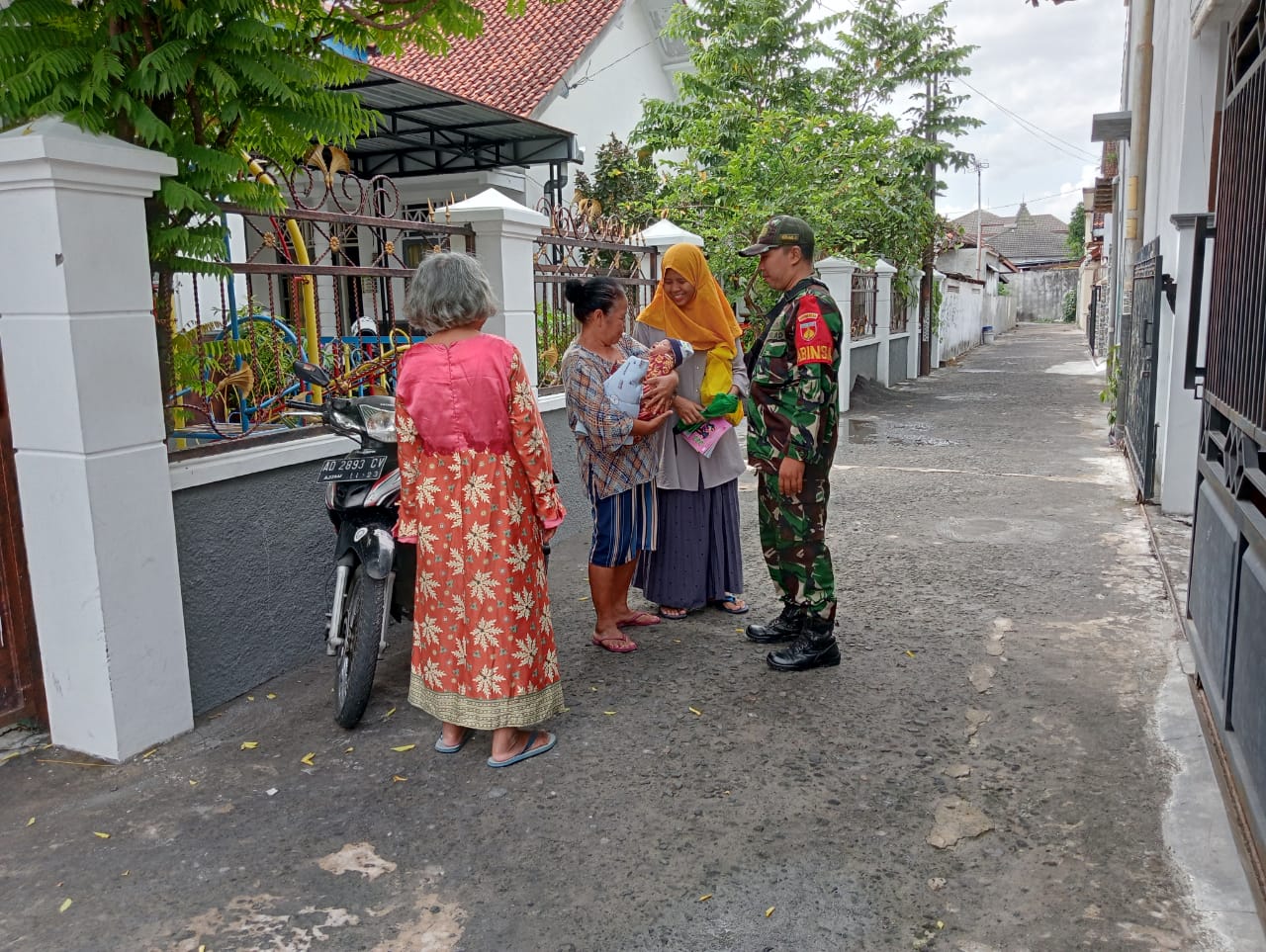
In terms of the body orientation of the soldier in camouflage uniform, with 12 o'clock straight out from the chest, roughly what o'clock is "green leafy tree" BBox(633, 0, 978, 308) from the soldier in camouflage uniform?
The green leafy tree is roughly at 3 o'clock from the soldier in camouflage uniform.

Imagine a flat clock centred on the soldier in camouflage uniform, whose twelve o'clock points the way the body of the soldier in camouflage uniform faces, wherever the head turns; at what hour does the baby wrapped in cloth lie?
The baby wrapped in cloth is roughly at 12 o'clock from the soldier in camouflage uniform.

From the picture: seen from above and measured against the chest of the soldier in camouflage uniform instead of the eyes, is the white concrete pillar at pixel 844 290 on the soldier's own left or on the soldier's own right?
on the soldier's own right

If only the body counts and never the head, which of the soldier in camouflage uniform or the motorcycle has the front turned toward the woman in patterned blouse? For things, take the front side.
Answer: the soldier in camouflage uniform

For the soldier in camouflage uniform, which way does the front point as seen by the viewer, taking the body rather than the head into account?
to the viewer's left

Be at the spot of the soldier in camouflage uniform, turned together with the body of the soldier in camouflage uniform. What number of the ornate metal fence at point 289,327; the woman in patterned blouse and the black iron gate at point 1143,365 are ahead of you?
2

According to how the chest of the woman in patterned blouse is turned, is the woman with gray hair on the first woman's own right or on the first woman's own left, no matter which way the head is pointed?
on the first woman's own right

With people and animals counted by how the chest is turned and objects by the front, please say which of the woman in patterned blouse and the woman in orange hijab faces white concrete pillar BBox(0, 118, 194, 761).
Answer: the woman in orange hijab

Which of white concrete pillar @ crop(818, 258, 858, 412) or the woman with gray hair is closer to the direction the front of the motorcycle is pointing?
the woman with gray hair

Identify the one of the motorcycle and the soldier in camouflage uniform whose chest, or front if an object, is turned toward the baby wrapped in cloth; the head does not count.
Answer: the soldier in camouflage uniform

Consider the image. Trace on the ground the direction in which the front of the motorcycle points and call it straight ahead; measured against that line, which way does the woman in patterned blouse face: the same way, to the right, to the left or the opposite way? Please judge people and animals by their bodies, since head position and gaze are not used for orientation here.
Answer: to the left

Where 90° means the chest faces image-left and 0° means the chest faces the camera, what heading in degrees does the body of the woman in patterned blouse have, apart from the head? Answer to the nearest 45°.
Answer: approximately 270°
